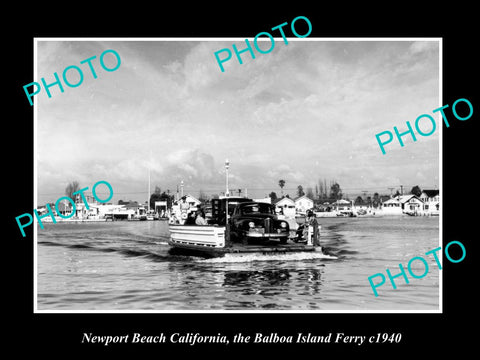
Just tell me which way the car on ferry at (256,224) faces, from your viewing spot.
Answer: facing the viewer and to the right of the viewer
